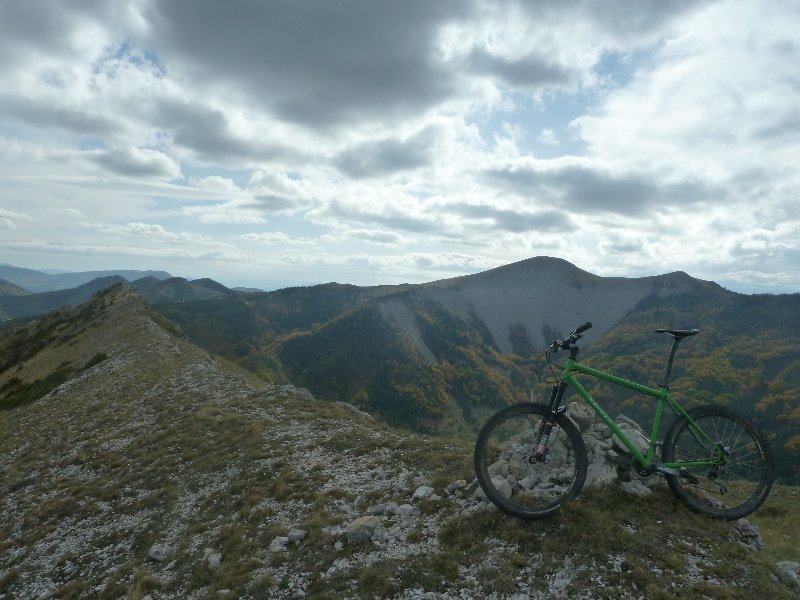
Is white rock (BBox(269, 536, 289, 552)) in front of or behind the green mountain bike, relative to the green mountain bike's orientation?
in front

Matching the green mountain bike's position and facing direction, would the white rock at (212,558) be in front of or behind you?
in front

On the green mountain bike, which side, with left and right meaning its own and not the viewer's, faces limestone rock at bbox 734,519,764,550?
back

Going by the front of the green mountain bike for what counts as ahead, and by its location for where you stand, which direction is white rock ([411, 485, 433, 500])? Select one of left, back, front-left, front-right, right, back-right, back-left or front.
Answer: front

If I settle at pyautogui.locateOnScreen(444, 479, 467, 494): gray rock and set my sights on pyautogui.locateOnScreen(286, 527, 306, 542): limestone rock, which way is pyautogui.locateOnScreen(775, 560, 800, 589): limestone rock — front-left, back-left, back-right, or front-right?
back-left

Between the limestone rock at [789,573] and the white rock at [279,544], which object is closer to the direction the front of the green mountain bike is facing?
the white rock

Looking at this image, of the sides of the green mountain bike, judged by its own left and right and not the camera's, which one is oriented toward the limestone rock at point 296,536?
front

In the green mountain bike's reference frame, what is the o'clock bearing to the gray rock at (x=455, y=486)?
The gray rock is roughly at 12 o'clock from the green mountain bike.

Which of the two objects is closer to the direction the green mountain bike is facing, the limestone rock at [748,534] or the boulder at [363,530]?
the boulder

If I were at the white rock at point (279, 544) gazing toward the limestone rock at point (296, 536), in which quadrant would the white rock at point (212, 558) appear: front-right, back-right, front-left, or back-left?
back-left

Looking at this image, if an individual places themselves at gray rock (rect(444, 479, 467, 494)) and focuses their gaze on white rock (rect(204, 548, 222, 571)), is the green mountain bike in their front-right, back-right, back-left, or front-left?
back-left

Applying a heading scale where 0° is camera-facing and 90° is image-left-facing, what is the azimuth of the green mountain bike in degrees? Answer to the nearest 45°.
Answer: approximately 90°
